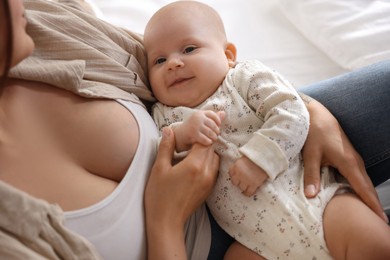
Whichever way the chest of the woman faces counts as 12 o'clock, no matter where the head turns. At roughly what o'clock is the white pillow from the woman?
The white pillow is roughly at 9 o'clock from the woman.

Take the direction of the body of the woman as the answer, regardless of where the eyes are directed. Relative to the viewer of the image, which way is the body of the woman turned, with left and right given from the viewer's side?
facing the viewer and to the right of the viewer
